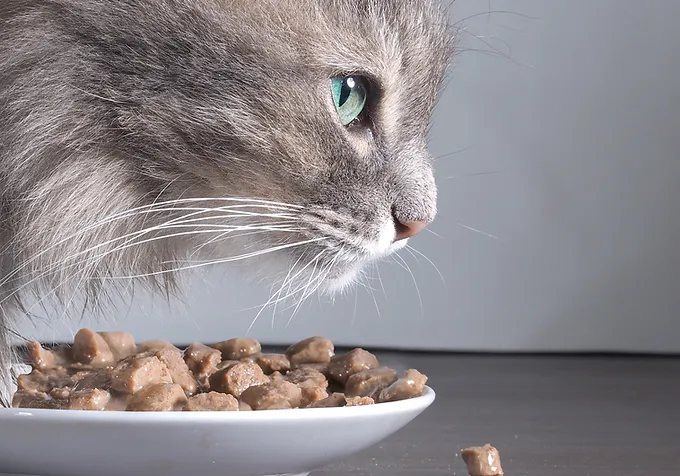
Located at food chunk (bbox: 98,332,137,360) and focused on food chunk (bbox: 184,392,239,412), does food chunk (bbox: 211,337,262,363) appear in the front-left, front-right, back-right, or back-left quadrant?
front-left

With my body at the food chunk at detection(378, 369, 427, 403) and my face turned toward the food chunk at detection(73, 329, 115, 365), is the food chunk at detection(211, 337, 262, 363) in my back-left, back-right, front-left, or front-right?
front-right

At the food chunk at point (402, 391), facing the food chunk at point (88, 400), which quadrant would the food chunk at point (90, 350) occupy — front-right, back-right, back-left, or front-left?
front-right

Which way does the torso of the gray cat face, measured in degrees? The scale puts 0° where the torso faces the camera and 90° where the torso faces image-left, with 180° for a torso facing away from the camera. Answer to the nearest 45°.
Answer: approximately 270°
